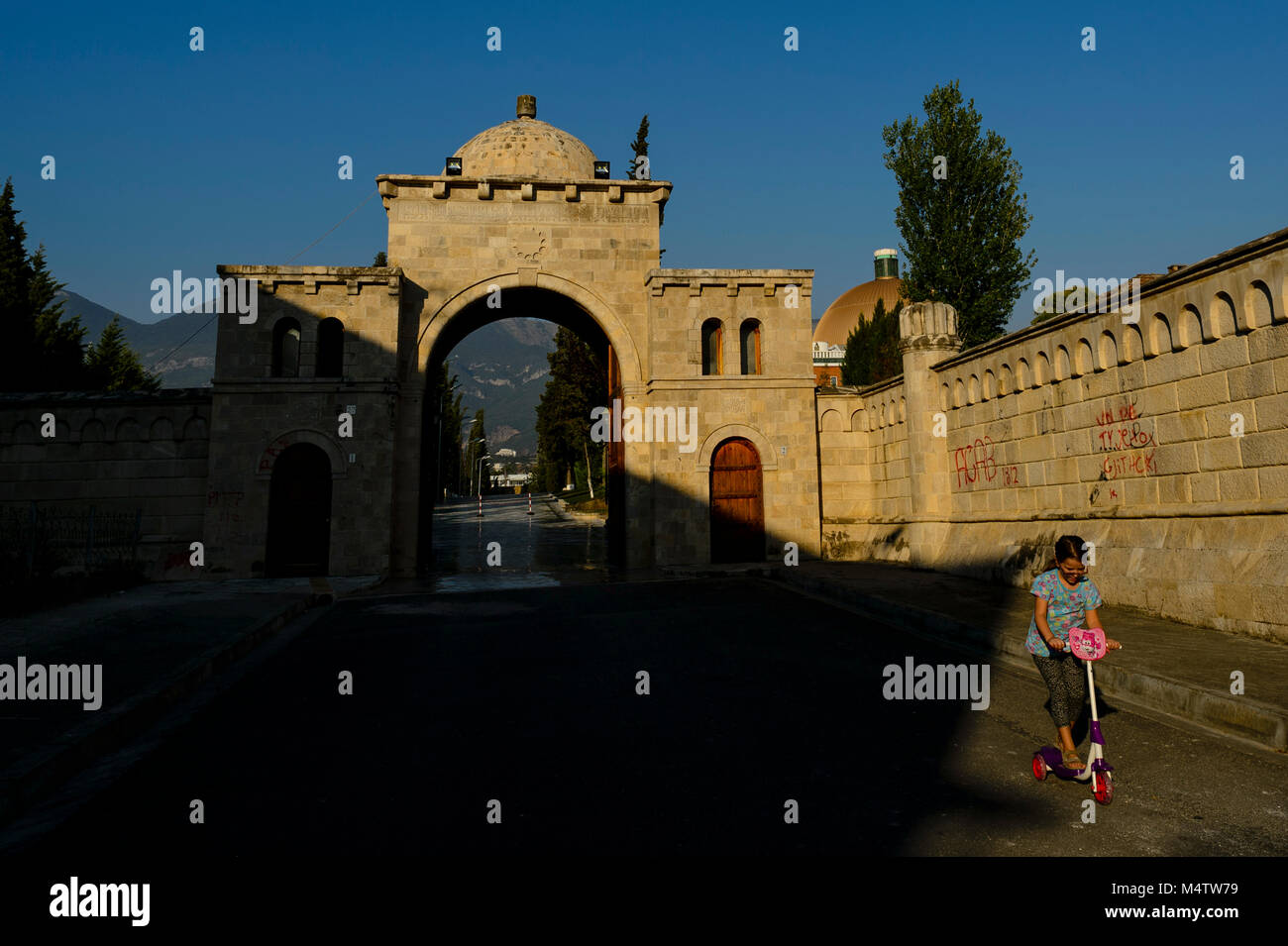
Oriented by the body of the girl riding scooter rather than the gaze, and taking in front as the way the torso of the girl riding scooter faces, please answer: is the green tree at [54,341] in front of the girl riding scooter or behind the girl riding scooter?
behind

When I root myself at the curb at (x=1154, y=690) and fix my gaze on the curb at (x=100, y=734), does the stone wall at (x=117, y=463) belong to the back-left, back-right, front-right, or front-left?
front-right

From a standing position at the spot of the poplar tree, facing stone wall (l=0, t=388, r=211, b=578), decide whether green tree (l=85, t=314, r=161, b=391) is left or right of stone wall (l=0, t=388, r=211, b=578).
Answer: right

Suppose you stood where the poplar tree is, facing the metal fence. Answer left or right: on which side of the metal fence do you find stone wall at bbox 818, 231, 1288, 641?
left

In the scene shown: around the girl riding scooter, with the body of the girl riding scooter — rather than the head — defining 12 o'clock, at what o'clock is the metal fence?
The metal fence is roughly at 5 o'clock from the girl riding scooter.

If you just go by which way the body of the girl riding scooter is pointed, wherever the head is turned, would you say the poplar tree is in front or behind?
behind

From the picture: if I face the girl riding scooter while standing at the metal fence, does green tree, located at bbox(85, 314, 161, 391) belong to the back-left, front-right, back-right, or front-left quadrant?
back-left

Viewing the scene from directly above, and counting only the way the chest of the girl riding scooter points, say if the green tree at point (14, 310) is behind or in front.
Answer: behind

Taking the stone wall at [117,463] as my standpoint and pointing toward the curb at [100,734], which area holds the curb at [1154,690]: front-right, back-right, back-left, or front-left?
front-left

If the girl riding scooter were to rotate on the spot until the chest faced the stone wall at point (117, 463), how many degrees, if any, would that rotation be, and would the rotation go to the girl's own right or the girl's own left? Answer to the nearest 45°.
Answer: approximately 135° to the girl's own right

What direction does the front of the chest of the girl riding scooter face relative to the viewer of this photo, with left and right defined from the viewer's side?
facing the viewer and to the right of the viewer

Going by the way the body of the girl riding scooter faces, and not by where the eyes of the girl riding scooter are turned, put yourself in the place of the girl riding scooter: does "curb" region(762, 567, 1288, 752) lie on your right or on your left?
on your left

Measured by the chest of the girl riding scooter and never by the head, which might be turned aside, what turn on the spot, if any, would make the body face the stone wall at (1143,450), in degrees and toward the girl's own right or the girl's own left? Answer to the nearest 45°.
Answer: approximately 135° to the girl's own left
